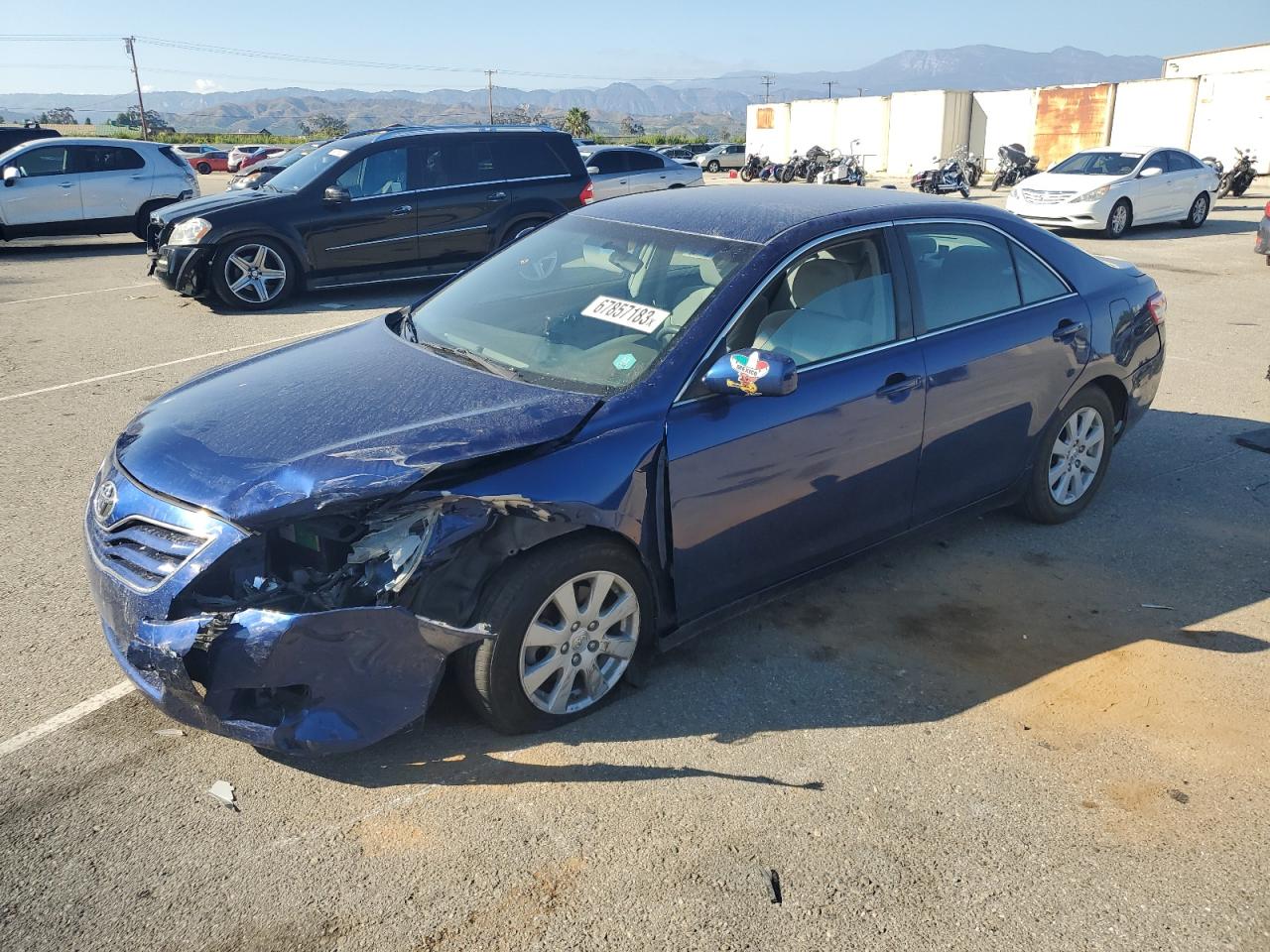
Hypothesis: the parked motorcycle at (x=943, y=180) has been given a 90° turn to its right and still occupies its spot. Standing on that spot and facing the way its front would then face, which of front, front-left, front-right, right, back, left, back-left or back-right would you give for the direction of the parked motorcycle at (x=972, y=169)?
back-right

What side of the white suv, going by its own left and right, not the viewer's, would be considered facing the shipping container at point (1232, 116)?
back

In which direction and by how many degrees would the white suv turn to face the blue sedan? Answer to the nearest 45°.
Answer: approximately 90° to its left

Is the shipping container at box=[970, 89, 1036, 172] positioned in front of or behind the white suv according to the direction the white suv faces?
behind

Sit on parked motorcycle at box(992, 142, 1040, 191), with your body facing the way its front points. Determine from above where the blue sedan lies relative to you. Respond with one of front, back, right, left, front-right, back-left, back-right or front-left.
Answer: front-left

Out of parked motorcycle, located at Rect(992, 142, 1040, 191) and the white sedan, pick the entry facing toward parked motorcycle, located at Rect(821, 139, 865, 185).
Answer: parked motorcycle, located at Rect(992, 142, 1040, 191)

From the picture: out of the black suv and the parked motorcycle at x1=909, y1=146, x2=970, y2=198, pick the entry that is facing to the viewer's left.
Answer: the black suv

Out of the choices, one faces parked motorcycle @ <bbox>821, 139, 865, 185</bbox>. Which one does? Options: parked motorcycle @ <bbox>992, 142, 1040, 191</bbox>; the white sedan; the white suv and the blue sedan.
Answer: parked motorcycle @ <bbox>992, 142, 1040, 191</bbox>

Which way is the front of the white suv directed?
to the viewer's left

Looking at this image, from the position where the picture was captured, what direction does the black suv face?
facing to the left of the viewer

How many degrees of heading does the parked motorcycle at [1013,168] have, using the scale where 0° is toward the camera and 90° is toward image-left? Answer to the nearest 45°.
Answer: approximately 45°

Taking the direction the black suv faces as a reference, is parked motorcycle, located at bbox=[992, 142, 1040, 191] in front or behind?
behind
